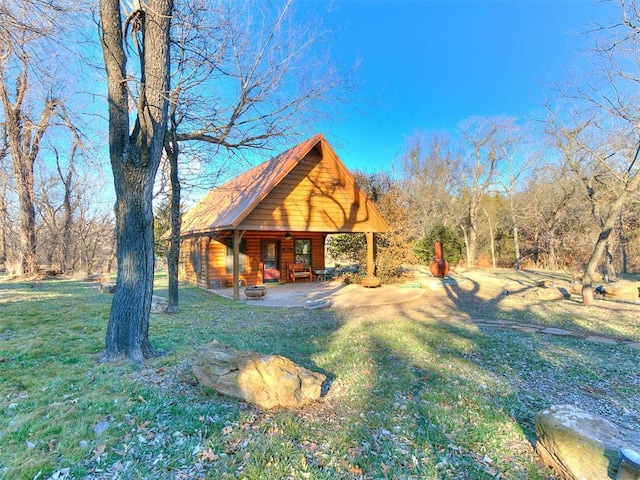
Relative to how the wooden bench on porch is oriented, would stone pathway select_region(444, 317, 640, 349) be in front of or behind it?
in front

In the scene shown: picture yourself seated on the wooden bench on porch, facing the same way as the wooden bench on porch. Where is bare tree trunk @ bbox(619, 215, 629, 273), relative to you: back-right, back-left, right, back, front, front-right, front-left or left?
front-left

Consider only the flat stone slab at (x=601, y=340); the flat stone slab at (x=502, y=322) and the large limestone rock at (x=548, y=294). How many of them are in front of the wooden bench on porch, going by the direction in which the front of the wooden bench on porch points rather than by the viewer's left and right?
3

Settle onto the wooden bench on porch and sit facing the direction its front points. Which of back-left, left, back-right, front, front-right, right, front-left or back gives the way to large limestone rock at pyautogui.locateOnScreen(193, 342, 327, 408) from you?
front-right

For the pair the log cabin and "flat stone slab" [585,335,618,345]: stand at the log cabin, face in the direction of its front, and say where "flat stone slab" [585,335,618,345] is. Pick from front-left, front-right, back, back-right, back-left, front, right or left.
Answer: front

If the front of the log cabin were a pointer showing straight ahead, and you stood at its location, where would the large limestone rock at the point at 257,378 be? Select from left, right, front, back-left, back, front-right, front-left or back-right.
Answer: front-right

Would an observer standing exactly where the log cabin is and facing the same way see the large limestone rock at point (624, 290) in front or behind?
in front

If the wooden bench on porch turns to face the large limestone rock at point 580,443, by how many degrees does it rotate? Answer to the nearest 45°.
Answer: approximately 45° to its right

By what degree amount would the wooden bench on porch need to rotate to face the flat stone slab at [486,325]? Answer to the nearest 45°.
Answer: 0° — it already faces it

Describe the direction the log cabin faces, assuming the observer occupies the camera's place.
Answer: facing the viewer and to the right of the viewer

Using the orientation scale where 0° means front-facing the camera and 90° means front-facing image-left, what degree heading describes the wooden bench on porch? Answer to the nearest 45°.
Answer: approximately 315°
